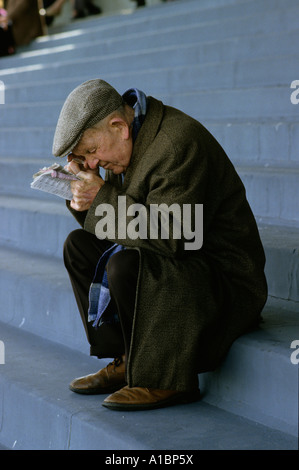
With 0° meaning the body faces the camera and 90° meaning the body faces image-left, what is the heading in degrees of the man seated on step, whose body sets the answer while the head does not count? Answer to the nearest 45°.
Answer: approximately 90°
